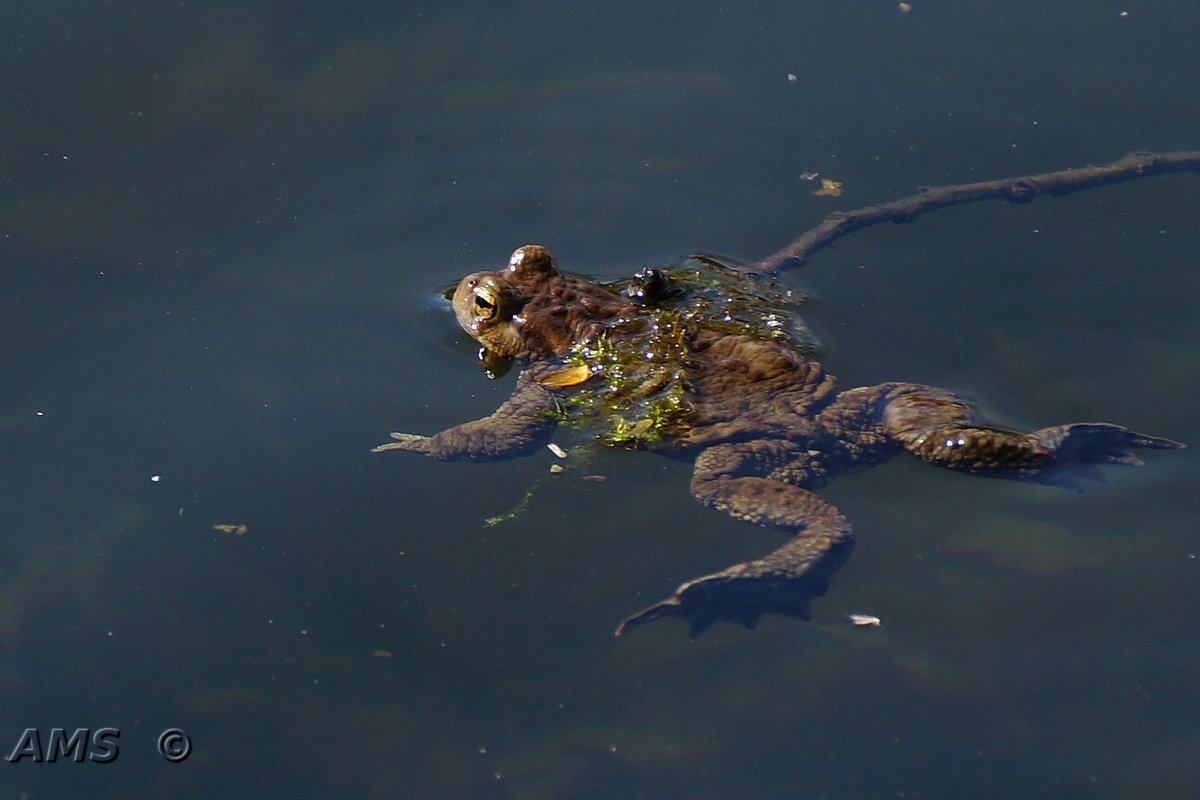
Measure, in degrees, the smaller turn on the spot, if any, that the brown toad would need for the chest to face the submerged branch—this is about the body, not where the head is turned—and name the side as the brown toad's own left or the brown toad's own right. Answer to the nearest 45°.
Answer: approximately 90° to the brown toad's own right

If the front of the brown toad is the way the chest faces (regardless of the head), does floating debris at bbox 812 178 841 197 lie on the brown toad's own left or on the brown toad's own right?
on the brown toad's own right

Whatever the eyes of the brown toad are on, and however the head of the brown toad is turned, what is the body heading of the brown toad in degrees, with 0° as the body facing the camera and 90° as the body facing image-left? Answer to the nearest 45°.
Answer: approximately 135°
